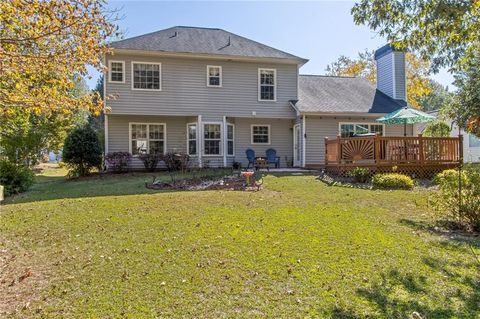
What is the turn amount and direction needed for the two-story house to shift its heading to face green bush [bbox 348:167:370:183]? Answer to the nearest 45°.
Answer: approximately 135° to its right

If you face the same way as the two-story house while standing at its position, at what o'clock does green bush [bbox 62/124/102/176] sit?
The green bush is roughly at 8 o'clock from the two-story house.

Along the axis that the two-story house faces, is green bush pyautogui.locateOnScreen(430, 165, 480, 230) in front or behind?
behind

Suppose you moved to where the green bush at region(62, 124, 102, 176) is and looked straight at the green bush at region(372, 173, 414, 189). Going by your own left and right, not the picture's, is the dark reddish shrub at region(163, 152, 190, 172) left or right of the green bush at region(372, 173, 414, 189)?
left

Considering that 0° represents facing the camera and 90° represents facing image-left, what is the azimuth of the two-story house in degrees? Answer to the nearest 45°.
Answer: approximately 180°

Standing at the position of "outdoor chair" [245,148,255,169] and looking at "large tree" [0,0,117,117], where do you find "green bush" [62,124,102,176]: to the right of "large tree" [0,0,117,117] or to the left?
right

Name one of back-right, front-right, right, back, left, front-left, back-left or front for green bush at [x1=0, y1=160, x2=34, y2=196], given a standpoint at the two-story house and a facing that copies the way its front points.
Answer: back-left
